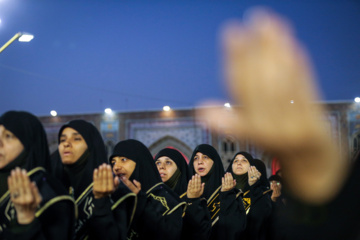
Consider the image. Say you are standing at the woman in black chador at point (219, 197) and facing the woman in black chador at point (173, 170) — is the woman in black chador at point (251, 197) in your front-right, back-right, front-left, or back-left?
back-right

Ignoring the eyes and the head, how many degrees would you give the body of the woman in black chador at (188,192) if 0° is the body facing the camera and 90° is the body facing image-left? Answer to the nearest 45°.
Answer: approximately 45°

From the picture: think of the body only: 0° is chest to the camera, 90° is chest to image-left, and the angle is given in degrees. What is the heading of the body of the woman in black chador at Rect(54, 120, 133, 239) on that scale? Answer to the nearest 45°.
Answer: approximately 45°

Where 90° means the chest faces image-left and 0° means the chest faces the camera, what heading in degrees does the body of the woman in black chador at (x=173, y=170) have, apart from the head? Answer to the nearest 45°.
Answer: approximately 45°

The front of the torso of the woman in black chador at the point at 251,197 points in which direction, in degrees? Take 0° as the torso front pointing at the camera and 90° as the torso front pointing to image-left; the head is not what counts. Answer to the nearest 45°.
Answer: approximately 45°

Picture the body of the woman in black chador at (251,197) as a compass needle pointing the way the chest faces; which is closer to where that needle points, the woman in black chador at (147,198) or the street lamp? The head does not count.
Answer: the woman in black chador
